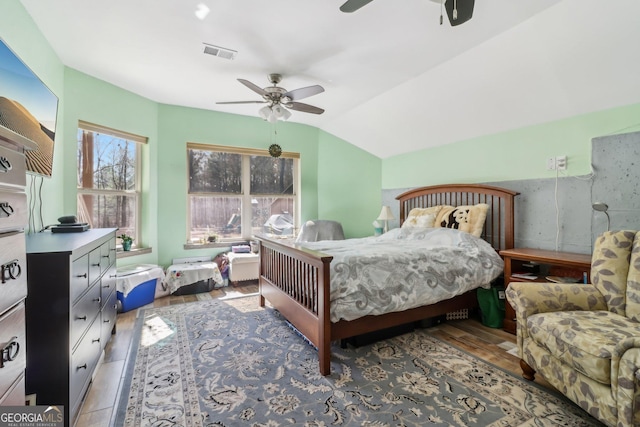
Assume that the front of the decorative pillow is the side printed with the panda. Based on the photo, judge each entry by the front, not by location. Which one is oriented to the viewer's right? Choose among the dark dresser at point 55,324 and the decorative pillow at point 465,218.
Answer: the dark dresser

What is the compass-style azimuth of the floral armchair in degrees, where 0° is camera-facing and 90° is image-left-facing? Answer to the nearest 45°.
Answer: approximately 45°

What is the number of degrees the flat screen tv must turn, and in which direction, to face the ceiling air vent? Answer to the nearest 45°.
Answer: approximately 45° to its left

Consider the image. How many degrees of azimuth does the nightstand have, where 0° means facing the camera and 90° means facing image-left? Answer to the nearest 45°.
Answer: approximately 45°

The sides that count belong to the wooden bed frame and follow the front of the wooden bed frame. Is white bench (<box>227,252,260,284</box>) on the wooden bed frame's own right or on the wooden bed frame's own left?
on the wooden bed frame's own right

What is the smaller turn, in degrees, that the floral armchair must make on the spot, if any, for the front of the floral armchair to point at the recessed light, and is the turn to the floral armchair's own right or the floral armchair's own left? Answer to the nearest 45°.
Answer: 0° — it already faces it

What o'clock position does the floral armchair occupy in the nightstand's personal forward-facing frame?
The floral armchair is roughly at 10 o'clock from the nightstand.

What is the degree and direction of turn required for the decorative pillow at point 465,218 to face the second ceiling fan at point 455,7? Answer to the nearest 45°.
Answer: approximately 45° to its left

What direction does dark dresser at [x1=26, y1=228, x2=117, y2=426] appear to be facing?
to the viewer's right

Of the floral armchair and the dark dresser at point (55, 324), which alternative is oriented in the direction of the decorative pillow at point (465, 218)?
the dark dresser

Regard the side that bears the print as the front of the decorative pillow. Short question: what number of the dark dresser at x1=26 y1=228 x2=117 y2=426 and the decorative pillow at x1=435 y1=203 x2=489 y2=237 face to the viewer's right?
1
